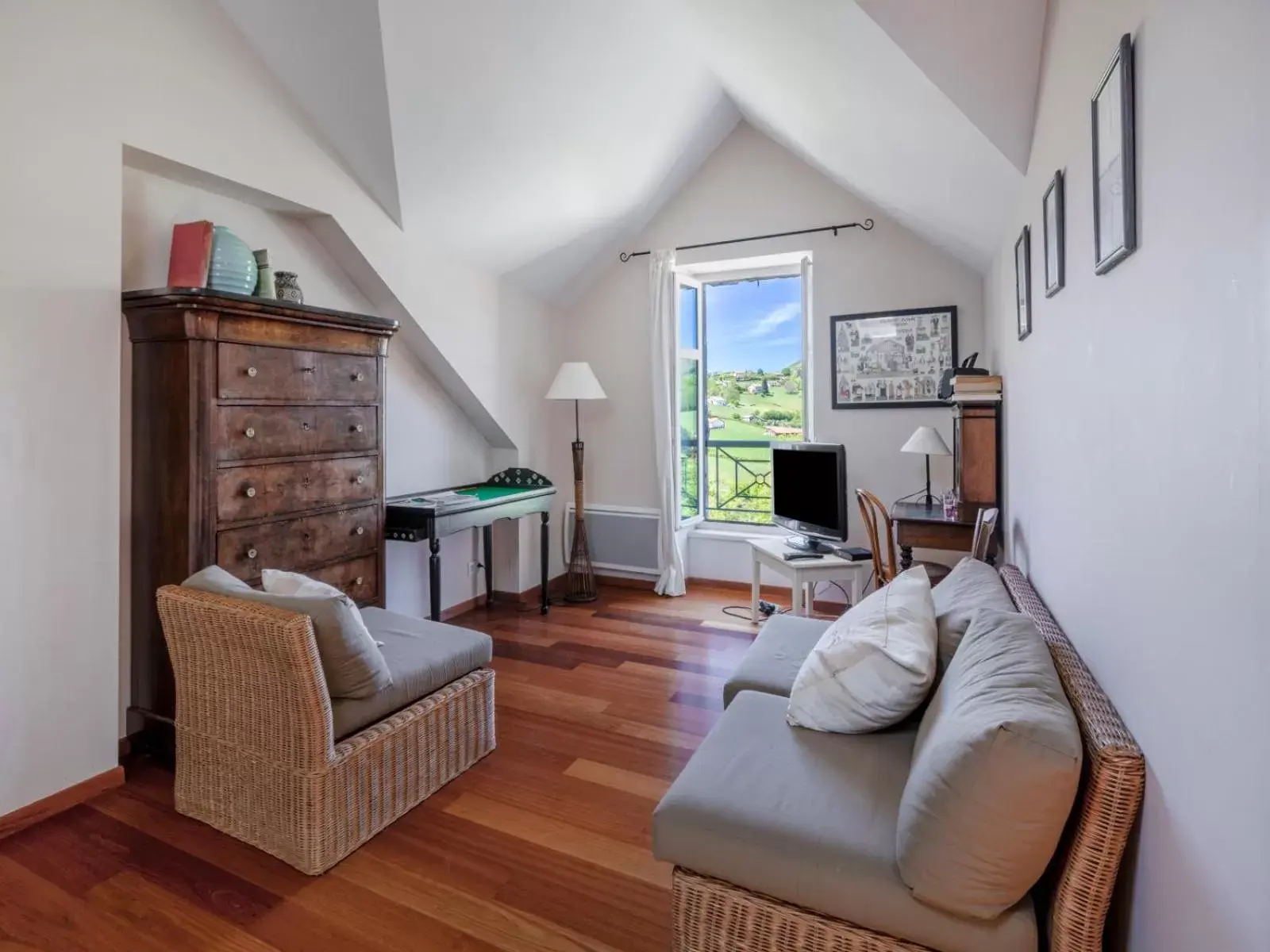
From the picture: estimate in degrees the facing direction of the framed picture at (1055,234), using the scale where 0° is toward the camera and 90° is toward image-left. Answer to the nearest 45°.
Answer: approximately 90°

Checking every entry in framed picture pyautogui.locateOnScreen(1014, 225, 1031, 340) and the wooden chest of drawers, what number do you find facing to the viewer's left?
1

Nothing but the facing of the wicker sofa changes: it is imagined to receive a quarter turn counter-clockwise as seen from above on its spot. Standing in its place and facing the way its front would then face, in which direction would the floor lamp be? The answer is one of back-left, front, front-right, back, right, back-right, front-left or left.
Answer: back-right

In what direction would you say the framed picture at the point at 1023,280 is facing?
to the viewer's left

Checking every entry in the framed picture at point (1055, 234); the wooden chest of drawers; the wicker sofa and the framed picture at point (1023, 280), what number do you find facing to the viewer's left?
3

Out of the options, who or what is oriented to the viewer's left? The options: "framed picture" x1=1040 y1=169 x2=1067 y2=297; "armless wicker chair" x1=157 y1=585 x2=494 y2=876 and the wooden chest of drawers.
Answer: the framed picture

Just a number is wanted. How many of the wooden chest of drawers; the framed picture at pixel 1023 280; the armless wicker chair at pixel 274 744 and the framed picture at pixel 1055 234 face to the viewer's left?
2

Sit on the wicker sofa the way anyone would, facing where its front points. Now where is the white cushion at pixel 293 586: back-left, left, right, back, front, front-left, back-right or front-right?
front

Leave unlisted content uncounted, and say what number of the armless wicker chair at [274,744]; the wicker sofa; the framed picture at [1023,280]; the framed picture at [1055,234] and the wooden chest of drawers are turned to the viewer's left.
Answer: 3

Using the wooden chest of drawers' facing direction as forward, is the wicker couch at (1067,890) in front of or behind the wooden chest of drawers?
in front

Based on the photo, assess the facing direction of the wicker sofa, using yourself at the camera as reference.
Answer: facing to the left of the viewer

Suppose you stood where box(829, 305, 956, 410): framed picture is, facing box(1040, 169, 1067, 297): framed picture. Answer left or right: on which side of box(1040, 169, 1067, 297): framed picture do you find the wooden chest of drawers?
right
